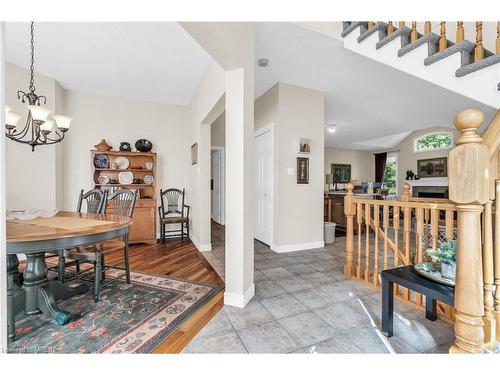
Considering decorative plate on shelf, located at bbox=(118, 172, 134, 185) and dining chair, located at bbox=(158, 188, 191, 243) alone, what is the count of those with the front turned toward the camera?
2

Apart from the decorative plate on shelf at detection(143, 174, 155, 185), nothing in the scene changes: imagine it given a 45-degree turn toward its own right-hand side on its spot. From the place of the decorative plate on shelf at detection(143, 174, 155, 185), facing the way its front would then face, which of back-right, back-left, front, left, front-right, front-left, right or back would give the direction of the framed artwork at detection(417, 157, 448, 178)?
back-left

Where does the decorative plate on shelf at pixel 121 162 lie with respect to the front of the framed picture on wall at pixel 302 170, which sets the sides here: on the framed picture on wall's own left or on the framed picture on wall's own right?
on the framed picture on wall's own right

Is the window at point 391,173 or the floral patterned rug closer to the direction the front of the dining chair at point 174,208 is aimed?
the floral patterned rug

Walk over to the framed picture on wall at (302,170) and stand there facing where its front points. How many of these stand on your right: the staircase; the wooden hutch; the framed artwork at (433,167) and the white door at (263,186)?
2

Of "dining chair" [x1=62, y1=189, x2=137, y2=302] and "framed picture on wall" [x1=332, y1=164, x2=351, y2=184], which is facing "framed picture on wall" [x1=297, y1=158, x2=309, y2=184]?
"framed picture on wall" [x1=332, y1=164, x2=351, y2=184]

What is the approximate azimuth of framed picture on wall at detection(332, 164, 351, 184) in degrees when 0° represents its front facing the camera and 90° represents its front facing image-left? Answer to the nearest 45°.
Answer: approximately 0°

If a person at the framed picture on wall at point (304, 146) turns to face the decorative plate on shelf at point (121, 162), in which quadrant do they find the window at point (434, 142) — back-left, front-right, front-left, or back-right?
back-right

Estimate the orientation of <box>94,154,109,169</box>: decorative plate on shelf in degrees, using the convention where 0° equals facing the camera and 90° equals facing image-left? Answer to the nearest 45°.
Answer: approximately 0°
